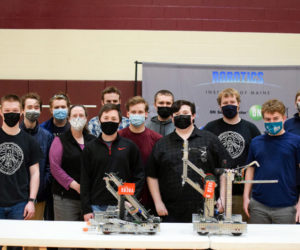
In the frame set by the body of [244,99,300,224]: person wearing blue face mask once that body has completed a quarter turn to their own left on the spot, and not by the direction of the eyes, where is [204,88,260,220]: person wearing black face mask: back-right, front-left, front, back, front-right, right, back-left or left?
back-left

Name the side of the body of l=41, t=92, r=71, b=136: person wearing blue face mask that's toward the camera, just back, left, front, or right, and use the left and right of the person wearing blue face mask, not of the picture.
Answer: front

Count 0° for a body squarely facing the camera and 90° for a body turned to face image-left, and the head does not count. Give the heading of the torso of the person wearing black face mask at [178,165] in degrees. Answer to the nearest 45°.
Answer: approximately 0°

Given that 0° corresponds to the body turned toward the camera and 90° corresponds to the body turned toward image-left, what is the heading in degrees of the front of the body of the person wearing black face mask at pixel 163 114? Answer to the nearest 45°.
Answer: approximately 0°

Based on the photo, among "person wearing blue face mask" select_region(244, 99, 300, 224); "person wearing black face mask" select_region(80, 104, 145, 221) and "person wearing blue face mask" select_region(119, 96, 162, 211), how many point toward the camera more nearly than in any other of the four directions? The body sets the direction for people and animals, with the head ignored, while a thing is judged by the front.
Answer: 3

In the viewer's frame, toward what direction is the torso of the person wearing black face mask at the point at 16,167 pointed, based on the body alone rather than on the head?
toward the camera

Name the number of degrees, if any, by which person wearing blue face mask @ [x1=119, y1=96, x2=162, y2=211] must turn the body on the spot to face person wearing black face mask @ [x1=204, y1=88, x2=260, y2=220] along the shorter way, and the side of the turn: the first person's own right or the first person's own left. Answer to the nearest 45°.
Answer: approximately 90° to the first person's own left

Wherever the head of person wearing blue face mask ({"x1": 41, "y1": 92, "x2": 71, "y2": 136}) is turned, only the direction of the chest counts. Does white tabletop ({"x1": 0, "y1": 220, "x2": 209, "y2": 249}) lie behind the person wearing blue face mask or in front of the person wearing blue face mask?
in front

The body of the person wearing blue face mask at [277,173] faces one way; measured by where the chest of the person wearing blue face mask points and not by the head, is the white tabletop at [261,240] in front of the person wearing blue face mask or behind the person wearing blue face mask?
in front

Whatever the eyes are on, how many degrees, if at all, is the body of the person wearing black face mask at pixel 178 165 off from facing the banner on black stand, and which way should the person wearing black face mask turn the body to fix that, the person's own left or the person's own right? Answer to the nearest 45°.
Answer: approximately 180°

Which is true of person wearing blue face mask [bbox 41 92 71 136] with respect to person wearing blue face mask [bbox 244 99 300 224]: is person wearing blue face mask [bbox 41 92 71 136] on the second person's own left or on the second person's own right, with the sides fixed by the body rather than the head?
on the second person's own right

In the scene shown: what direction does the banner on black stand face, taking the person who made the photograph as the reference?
facing the viewer

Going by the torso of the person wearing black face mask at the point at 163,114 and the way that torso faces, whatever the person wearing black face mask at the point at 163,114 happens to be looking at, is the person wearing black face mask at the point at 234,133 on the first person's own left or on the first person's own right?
on the first person's own left
